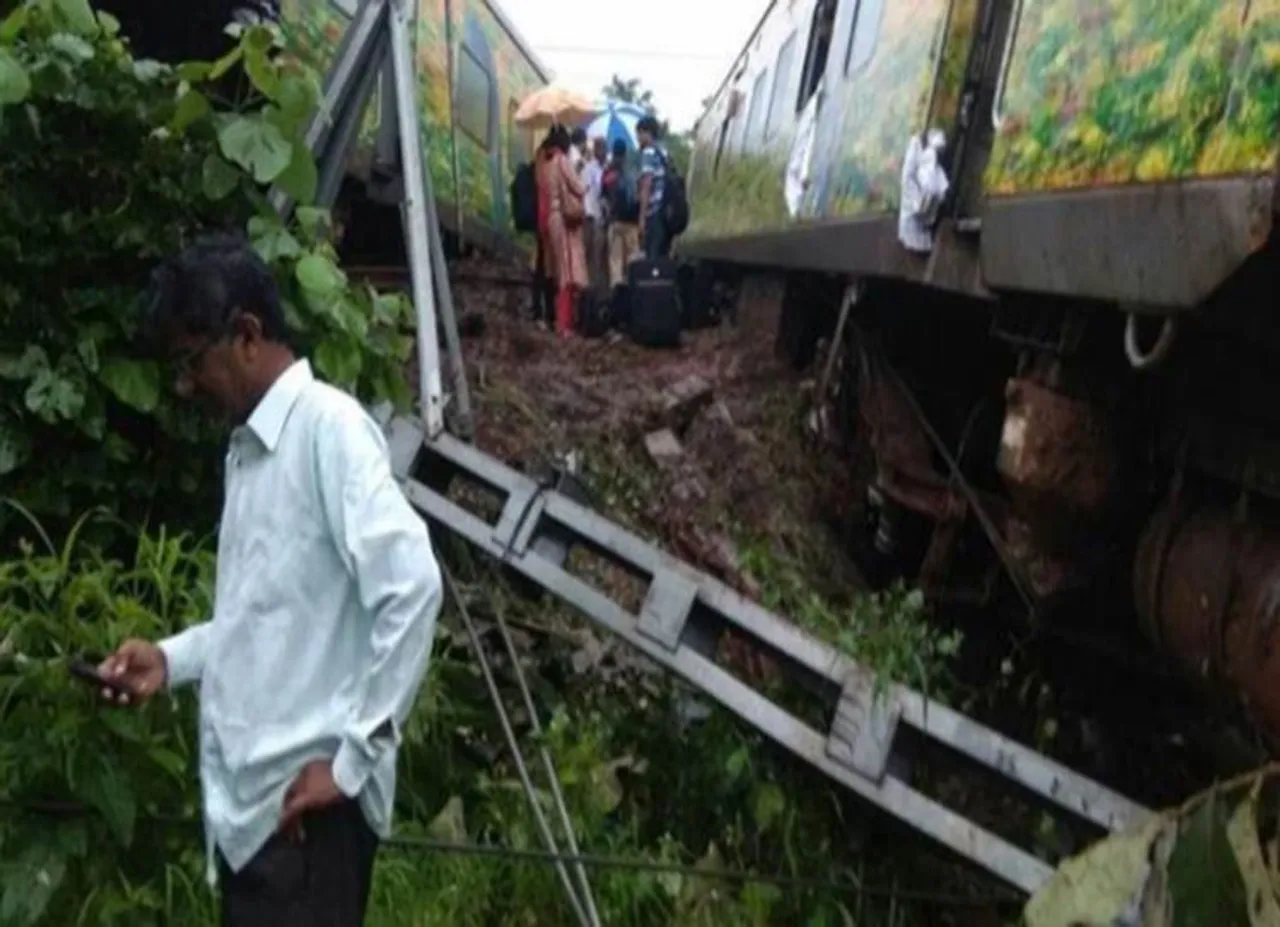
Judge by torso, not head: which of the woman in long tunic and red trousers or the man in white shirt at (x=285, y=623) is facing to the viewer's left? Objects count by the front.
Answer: the man in white shirt

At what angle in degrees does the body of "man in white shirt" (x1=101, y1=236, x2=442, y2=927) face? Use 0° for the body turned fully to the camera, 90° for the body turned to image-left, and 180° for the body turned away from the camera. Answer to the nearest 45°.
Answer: approximately 90°

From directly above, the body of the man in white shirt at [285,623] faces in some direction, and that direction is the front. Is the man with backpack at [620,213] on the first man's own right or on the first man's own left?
on the first man's own right
